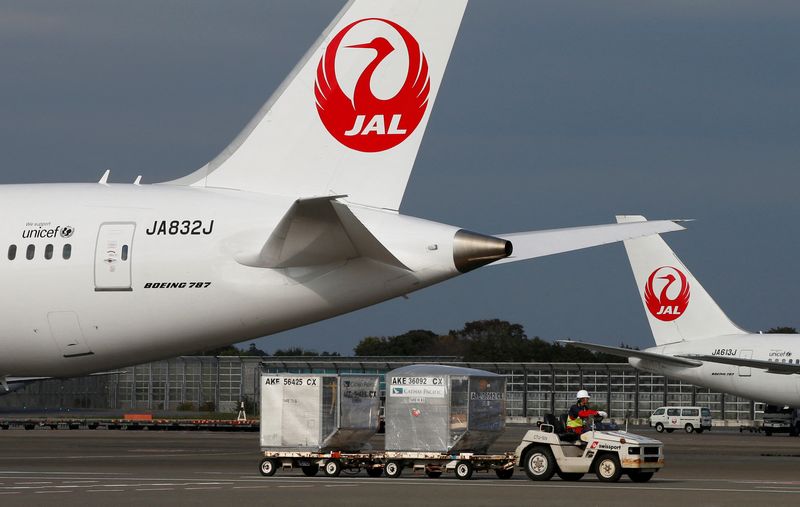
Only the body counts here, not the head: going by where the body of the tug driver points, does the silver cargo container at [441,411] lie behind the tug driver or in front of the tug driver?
behind

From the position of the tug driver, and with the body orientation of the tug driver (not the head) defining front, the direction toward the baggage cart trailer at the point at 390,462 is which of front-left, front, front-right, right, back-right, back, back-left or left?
back

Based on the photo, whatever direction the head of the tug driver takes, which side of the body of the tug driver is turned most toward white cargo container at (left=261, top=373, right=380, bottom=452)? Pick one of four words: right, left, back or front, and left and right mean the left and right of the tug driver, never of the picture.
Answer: back

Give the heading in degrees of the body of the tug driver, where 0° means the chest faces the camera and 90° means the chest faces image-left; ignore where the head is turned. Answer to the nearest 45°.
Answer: approximately 270°
